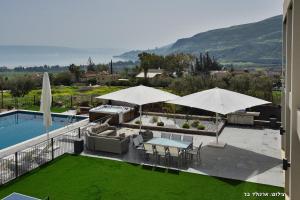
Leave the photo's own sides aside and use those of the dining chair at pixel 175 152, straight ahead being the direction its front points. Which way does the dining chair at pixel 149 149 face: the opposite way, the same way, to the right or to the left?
the same way

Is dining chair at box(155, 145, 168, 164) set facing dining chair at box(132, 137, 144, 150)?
no

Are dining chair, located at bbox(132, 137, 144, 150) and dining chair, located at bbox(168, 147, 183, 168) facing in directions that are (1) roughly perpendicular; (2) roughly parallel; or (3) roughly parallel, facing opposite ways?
roughly perpendicular

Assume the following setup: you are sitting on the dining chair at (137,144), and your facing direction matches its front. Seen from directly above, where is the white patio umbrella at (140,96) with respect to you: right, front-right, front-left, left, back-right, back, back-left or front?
back-left

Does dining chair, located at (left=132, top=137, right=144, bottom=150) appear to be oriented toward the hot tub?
no

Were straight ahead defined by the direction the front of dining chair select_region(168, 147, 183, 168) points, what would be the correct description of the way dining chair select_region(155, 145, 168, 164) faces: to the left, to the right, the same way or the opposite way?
the same way

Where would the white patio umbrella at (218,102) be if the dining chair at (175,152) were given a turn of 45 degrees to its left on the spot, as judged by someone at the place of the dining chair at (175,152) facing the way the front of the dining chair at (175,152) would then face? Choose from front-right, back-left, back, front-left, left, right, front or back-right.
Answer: front-right

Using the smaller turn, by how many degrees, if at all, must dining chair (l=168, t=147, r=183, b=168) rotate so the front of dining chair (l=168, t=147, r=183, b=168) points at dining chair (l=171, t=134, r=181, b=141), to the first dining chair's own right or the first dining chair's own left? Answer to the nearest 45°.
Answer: approximately 45° to the first dining chair's own left

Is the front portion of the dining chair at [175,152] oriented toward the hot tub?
no

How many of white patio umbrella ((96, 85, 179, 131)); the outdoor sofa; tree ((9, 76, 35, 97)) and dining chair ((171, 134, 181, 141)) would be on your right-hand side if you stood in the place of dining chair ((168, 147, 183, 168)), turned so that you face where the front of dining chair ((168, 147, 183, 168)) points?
0

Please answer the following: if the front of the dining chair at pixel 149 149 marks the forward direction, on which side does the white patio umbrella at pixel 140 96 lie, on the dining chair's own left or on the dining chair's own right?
on the dining chair's own left

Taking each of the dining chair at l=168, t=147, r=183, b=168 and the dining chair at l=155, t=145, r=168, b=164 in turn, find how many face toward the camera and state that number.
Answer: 0

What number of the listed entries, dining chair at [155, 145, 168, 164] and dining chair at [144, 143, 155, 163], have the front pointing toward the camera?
0

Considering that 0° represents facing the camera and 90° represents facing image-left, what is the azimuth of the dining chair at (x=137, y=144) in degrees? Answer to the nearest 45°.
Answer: approximately 315°

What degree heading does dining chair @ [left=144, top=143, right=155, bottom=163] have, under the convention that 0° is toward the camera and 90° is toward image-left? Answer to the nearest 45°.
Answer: approximately 225°

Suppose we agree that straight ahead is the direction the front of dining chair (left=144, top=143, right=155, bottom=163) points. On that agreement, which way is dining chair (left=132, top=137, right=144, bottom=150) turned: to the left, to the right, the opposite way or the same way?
to the right

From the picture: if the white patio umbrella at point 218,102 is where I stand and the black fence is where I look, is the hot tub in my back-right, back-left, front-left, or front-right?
front-right

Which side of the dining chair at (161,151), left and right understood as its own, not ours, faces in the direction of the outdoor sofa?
left

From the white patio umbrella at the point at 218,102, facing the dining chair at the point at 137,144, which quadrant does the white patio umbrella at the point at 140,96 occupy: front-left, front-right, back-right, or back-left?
front-right
